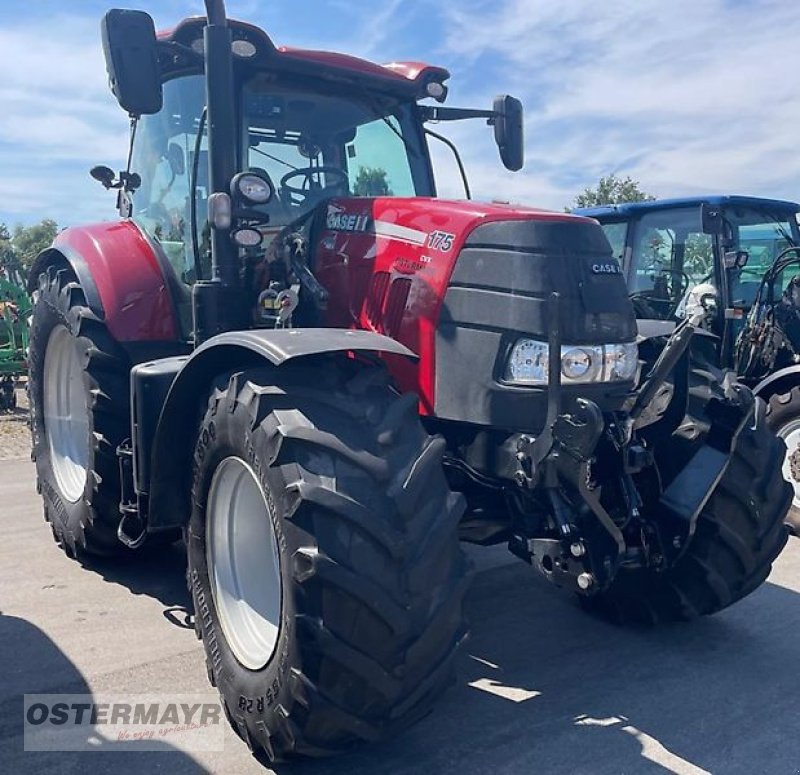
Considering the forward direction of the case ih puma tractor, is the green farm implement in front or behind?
behind

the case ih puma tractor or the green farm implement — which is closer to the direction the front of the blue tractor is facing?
the case ih puma tractor

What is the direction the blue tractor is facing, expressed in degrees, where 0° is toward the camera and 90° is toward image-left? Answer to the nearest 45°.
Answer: approximately 315°

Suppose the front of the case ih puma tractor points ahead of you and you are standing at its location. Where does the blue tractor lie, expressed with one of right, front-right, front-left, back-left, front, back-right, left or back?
left

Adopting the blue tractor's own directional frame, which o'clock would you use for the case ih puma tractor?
The case ih puma tractor is roughly at 2 o'clock from the blue tractor.

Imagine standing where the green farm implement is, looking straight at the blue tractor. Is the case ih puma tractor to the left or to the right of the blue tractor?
right

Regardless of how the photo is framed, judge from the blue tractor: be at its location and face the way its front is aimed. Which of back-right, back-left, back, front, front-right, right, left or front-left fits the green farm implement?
back-right
